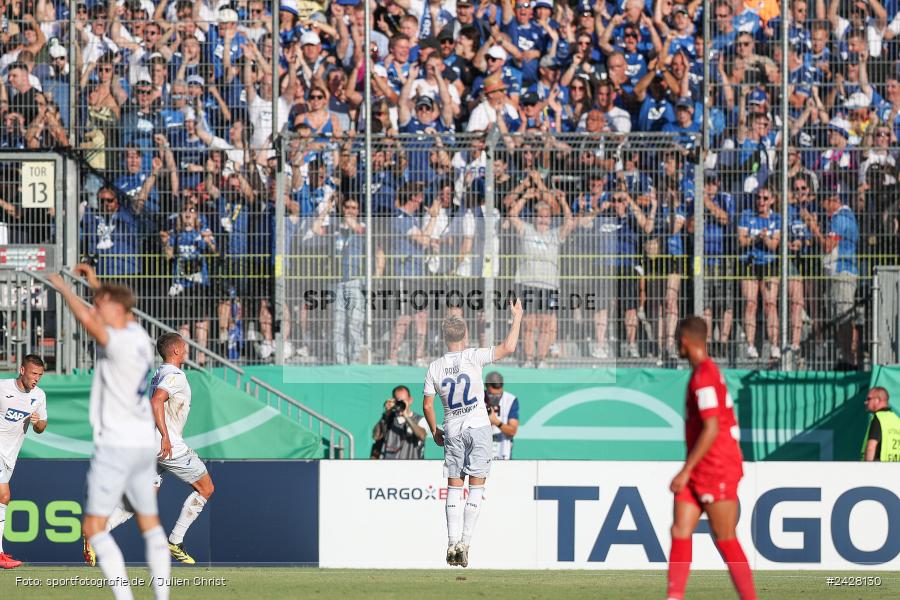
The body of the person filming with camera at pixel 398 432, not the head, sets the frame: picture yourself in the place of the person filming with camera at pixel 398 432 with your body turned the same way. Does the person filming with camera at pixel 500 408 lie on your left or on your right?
on your left

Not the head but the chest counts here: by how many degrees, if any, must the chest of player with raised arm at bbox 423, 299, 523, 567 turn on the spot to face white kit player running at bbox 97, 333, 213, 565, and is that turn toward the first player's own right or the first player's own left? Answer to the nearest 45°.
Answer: approximately 90° to the first player's own left

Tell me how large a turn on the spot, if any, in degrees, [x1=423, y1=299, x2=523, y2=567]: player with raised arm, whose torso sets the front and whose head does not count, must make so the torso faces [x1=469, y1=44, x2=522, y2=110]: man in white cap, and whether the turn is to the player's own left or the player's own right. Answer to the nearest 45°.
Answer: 0° — they already face them

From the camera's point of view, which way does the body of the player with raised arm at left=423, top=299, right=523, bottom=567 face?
away from the camera

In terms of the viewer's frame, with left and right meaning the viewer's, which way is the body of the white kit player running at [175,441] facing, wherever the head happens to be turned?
facing to the right of the viewer

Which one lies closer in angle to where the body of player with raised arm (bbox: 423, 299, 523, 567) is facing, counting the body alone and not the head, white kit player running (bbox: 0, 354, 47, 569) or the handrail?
the handrail

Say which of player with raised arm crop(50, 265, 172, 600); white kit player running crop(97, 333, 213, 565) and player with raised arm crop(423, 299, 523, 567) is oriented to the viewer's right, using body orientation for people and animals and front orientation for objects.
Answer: the white kit player running

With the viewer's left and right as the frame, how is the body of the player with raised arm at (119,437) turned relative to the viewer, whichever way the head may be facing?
facing away from the viewer and to the left of the viewer

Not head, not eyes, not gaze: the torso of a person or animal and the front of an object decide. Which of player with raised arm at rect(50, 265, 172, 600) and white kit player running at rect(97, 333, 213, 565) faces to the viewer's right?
the white kit player running

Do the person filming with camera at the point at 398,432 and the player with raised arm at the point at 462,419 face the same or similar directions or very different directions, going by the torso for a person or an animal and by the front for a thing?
very different directions
